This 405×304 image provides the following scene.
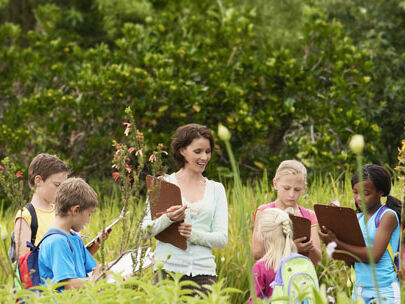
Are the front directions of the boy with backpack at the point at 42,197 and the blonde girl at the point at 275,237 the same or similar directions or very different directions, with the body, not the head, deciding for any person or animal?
very different directions

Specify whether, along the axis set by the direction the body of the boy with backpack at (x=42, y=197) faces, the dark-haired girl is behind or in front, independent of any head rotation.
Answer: in front

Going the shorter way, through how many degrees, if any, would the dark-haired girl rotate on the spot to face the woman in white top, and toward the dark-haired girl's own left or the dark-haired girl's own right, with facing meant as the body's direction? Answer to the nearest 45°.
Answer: approximately 45° to the dark-haired girl's own right

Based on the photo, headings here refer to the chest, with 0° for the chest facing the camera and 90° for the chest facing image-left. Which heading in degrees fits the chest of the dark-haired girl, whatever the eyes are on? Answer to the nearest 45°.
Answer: approximately 45°

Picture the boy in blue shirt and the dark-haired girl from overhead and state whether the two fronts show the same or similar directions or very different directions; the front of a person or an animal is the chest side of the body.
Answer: very different directions

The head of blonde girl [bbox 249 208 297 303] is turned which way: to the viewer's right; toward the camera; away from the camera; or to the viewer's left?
away from the camera

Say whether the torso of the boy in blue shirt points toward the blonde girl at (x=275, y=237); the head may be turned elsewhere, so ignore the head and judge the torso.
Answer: yes

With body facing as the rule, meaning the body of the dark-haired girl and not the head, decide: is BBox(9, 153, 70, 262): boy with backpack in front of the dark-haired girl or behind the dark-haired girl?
in front

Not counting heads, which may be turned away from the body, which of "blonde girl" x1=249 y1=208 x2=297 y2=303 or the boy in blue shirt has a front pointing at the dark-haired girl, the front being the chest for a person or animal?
the boy in blue shirt

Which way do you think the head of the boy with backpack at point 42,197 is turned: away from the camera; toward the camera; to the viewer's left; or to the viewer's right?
to the viewer's right

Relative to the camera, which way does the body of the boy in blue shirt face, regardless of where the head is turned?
to the viewer's right

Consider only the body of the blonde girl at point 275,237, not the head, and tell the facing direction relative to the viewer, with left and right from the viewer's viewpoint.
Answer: facing away from the viewer and to the left of the viewer

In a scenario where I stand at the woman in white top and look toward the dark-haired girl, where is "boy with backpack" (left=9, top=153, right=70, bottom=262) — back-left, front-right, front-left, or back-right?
back-right

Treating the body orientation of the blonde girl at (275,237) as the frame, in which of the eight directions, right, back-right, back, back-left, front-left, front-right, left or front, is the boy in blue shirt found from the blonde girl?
front-left
